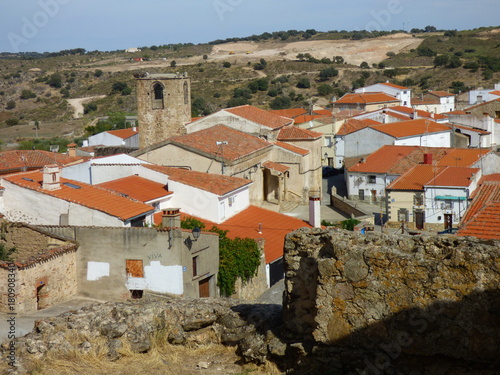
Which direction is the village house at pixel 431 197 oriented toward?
toward the camera

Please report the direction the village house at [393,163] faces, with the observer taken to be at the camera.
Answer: facing the viewer

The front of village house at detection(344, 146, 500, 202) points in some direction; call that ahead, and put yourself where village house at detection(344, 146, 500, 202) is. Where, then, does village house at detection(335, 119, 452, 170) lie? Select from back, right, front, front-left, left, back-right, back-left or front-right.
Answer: back

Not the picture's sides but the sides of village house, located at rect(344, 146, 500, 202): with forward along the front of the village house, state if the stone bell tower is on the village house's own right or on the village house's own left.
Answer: on the village house's own right

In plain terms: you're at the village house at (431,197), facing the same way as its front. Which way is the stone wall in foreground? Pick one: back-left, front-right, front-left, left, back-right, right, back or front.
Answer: front

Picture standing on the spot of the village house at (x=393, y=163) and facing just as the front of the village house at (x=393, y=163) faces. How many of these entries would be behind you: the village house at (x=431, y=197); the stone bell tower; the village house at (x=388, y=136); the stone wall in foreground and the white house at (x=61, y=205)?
1

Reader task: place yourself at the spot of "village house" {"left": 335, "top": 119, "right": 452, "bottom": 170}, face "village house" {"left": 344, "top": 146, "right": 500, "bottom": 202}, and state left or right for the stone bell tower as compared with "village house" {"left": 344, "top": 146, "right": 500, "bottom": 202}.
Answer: right

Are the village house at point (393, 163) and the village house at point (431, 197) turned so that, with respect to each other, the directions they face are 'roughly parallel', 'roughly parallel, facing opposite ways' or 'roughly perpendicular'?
roughly parallel

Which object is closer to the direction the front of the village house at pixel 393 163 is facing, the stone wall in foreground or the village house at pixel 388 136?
the stone wall in foreground

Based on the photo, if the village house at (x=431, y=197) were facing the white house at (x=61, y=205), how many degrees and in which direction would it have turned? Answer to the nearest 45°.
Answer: approximately 45° to its right

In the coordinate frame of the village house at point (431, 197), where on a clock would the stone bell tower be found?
The stone bell tower is roughly at 3 o'clock from the village house.

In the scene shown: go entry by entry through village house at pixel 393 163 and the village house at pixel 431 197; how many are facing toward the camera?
2

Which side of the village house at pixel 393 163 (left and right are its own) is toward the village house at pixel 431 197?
front

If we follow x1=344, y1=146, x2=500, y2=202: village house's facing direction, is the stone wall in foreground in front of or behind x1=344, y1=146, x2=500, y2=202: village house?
in front

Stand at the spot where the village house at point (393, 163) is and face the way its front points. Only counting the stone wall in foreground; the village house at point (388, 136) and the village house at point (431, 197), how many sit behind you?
1
